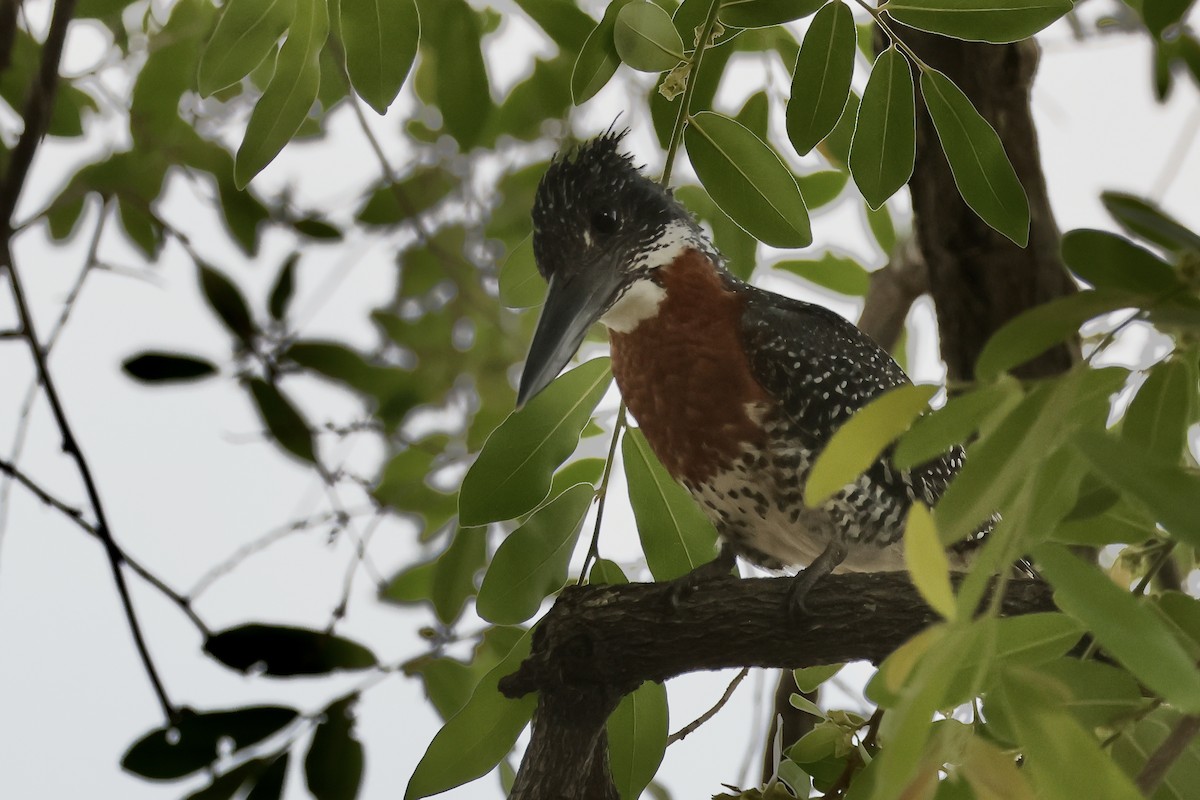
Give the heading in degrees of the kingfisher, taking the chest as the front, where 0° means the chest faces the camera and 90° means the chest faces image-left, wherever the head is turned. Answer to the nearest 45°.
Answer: approximately 45°
